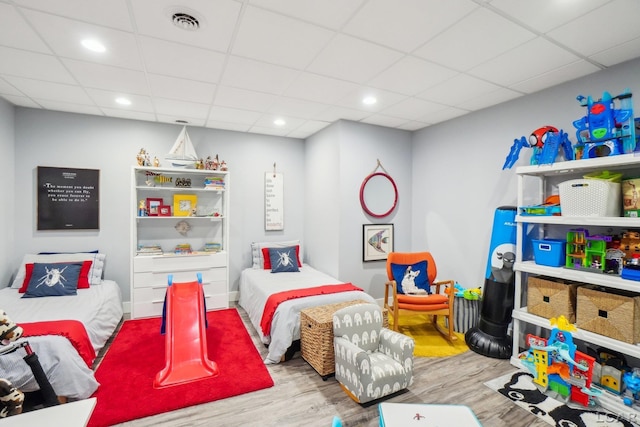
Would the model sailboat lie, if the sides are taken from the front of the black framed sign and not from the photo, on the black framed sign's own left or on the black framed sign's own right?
on the black framed sign's own left

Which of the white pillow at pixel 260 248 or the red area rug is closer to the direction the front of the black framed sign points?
the red area rug

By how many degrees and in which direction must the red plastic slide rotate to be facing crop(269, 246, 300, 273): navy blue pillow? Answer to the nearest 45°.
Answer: approximately 135° to its left

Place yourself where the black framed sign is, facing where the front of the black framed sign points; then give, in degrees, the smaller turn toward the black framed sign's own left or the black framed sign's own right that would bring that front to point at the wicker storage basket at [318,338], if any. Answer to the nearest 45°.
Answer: approximately 45° to the black framed sign's own left

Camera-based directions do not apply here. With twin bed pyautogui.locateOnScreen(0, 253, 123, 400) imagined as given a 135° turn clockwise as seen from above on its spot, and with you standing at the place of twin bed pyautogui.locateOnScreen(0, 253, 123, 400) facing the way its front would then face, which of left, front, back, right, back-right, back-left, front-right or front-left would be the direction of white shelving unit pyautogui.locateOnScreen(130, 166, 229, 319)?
right

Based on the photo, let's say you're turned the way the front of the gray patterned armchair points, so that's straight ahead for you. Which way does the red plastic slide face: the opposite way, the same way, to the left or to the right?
the same way

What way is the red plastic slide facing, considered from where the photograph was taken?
facing the viewer

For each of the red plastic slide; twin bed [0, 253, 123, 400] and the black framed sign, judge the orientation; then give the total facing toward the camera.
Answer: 3

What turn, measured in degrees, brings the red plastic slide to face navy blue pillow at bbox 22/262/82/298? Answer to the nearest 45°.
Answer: approximately 135° to its right

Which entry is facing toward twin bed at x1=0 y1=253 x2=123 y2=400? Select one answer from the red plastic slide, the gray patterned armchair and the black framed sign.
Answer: the black framed sign

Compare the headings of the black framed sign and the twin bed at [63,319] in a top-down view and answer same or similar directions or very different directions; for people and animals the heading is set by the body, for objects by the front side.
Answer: same or similar directions

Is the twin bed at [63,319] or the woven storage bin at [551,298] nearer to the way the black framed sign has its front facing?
the twin bed

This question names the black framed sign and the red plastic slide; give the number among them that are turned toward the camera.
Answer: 2

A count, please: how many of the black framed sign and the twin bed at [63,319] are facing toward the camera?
2

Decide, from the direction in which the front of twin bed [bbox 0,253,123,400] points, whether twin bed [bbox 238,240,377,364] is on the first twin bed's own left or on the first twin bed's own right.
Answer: on the first twin bed's own left

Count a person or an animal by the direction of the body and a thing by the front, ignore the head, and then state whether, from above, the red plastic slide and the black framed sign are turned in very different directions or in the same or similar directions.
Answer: same or similar directions
